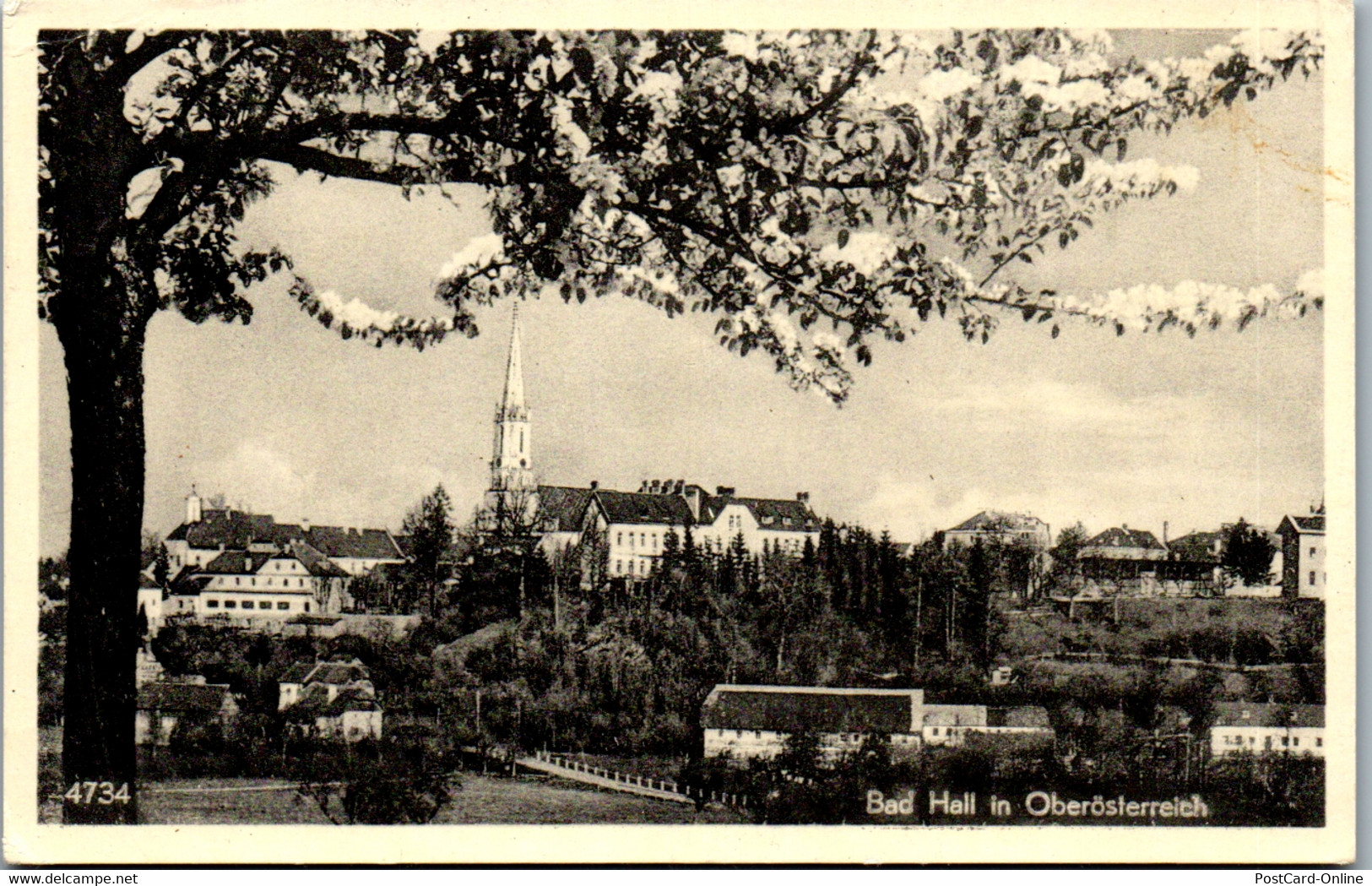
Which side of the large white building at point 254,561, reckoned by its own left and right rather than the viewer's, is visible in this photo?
front

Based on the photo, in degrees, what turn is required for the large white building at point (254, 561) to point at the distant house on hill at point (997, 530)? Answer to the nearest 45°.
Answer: approximately 90° to its left

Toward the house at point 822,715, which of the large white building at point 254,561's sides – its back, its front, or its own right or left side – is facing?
left

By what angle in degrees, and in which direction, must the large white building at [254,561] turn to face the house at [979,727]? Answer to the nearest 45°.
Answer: approximately 90° to its left
